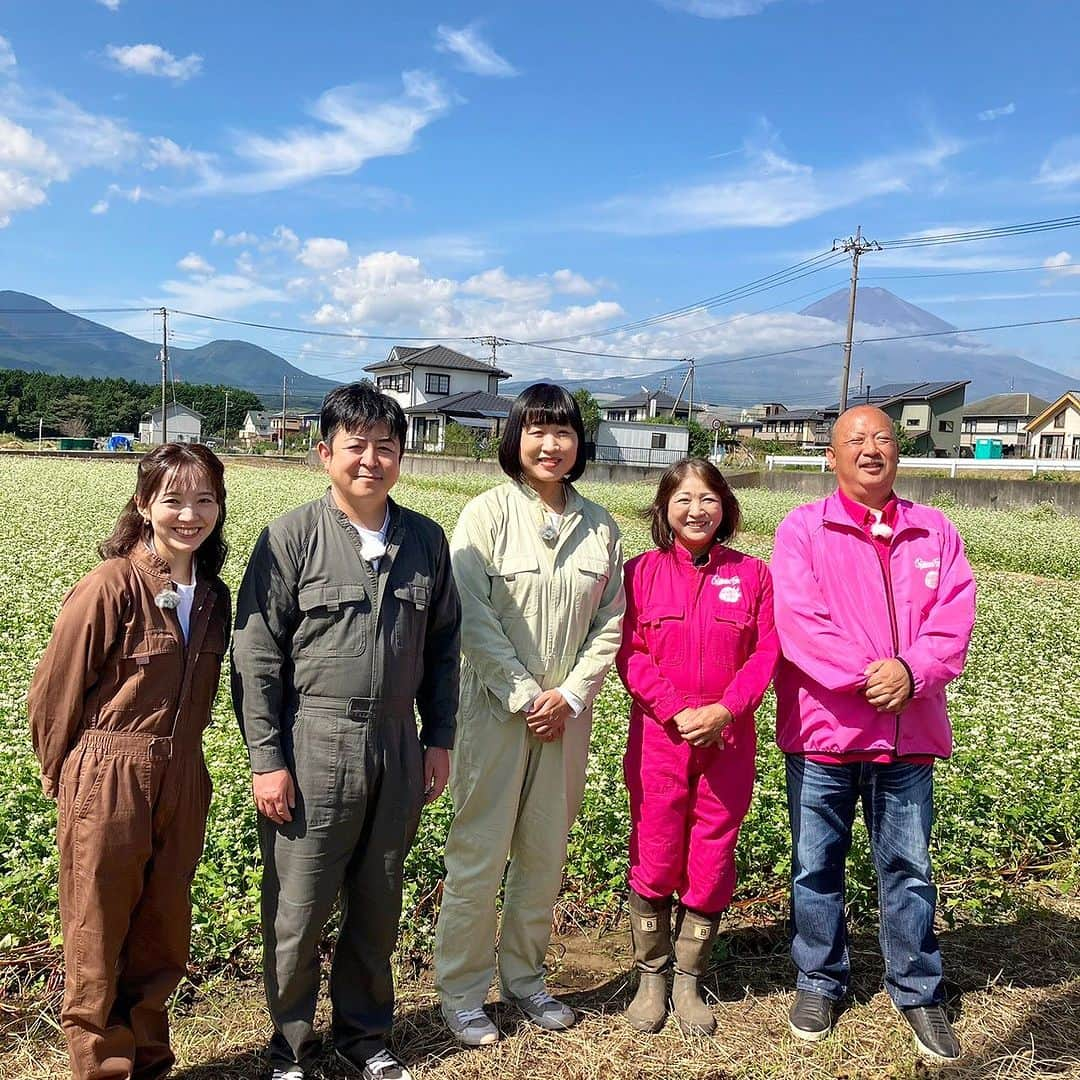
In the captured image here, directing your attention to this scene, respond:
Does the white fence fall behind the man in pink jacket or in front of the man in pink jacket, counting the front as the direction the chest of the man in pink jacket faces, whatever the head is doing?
behind

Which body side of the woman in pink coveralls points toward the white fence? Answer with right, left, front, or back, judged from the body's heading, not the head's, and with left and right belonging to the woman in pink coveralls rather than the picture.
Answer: back

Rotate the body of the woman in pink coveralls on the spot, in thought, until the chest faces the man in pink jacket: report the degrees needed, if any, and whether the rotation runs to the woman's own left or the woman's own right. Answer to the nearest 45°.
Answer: approximately 90° to the woman's own left

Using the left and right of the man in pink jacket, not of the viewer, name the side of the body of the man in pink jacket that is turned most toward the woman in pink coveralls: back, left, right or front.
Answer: right

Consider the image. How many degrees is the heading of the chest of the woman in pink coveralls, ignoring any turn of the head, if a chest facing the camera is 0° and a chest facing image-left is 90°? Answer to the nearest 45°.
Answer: approximately 0°

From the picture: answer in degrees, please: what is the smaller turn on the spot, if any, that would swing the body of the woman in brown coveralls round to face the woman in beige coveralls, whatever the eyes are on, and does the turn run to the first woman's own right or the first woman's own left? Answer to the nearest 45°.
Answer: approximately 45° to the first woman's own left

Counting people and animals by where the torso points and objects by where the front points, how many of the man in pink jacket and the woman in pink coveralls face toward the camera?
2

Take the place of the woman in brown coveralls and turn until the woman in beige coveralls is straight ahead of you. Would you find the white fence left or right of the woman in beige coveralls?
left

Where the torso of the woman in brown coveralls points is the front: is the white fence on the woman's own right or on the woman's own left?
on the woman's own left
